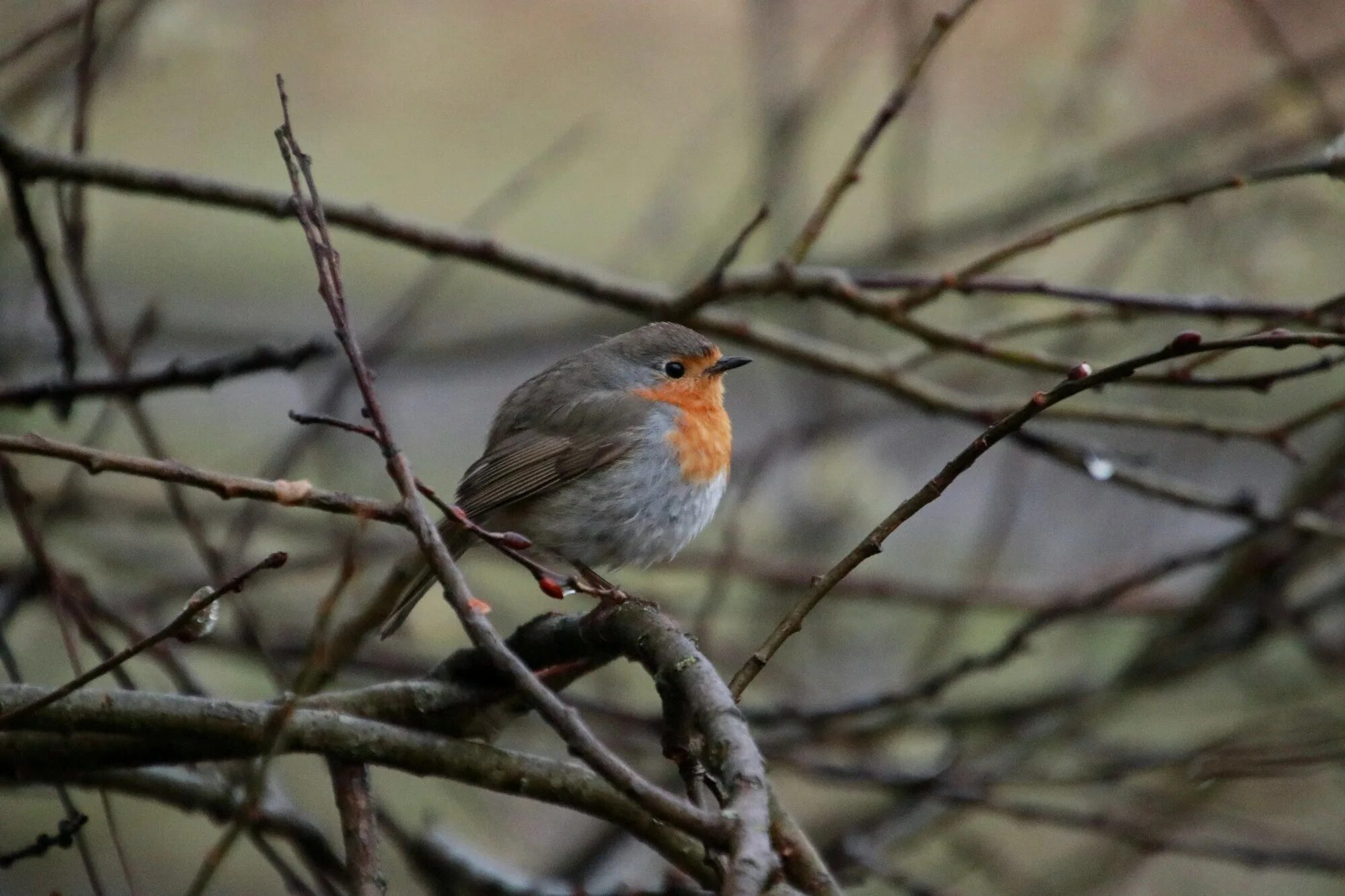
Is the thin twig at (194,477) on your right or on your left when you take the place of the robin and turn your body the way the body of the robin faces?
on your right

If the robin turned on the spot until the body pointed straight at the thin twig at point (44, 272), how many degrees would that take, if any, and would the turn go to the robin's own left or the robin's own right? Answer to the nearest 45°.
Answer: approximately 135° to the robin's own right

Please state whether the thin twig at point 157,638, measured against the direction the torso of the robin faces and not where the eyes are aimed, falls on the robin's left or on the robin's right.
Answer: on the robin's right

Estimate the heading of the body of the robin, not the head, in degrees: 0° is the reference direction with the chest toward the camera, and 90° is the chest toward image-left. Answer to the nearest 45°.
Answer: approximately 270°
